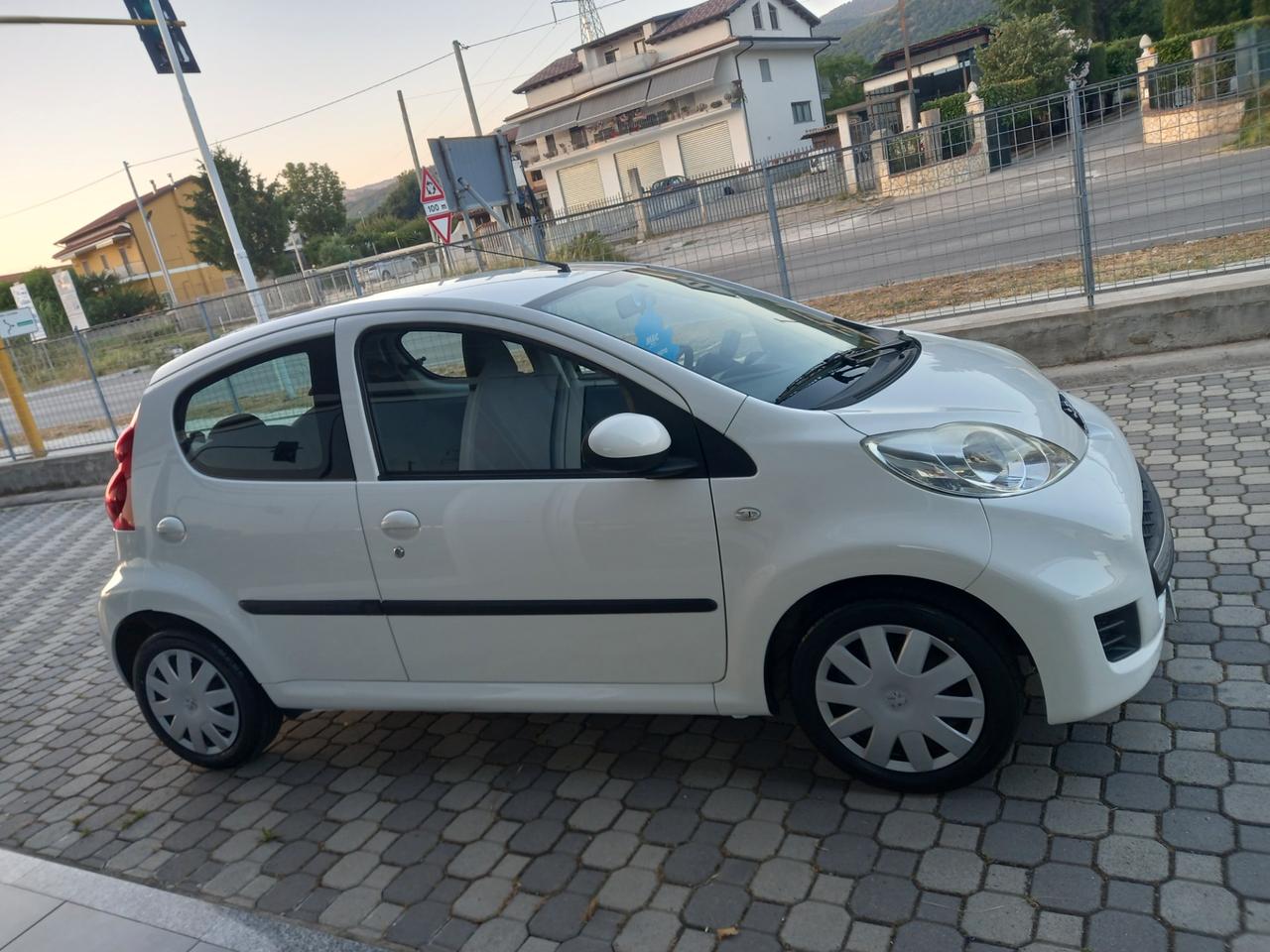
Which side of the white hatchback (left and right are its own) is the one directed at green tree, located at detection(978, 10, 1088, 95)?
left

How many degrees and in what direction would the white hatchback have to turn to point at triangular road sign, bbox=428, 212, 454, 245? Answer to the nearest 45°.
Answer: approximately 135° to its left

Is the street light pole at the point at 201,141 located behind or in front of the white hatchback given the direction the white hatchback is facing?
behind

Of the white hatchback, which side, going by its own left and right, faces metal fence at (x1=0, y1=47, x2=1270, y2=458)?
left

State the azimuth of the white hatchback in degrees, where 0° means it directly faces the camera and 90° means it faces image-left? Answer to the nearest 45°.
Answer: approximately 315°

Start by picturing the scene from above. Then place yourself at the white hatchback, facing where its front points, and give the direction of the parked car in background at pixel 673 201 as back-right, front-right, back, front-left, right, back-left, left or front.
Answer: back-left
